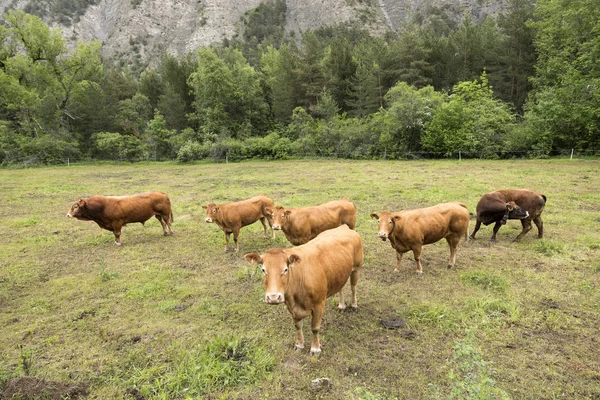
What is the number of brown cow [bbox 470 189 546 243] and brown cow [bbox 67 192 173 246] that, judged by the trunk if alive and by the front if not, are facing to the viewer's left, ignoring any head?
2

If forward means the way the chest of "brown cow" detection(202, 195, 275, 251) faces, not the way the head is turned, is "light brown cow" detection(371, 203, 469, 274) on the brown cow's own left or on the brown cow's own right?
on the brown cow's own left

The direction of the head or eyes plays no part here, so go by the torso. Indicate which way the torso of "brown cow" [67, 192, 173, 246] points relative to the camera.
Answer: to the viewer's left

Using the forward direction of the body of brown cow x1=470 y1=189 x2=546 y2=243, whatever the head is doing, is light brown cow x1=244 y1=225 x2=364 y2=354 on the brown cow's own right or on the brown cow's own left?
on the brown cow's own left

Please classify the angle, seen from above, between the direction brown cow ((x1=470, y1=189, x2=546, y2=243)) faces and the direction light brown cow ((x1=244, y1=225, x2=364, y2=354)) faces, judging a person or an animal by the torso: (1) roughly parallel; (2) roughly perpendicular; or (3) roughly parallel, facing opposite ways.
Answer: roughly perpendicular

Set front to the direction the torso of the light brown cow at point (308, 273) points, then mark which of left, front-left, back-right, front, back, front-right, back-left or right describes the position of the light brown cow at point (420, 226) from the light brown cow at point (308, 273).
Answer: back

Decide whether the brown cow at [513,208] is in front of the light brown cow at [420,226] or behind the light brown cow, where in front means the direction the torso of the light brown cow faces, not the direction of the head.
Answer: behind

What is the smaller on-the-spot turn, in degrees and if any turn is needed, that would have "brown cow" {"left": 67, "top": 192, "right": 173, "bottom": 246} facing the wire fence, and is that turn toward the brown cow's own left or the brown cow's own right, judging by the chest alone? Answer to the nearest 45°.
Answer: approximately 135° to the brown cow's own right

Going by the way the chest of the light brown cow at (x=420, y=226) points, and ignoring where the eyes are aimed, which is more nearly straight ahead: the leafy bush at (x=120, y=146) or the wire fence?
the leafy bush

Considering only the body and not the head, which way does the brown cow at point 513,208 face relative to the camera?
to the viewer's left

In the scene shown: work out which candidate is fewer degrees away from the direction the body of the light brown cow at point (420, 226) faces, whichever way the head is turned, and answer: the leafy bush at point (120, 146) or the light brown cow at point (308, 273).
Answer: the light brown cow
